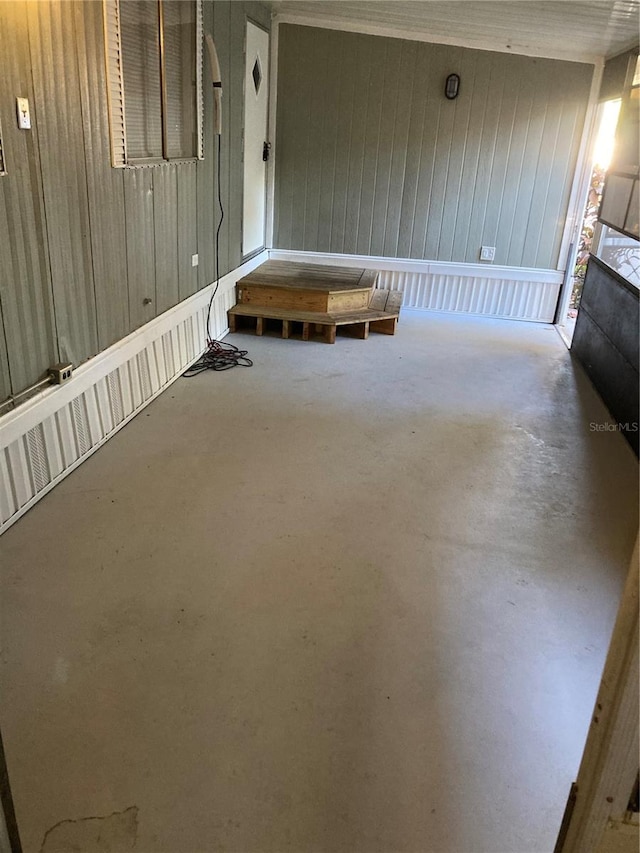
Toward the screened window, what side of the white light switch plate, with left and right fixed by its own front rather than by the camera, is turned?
left

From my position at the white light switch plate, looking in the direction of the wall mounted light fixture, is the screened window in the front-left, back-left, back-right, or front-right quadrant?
front-left

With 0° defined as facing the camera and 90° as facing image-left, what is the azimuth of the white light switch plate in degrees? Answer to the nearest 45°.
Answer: approximately 315°

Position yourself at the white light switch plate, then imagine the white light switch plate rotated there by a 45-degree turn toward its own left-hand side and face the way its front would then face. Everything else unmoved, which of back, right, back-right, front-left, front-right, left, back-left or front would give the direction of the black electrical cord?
front-left

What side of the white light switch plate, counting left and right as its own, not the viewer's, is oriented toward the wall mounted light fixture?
left
